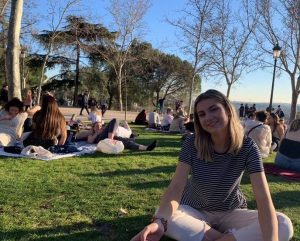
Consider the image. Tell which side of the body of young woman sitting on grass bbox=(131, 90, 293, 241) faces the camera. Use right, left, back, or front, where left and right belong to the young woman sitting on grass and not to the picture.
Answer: front

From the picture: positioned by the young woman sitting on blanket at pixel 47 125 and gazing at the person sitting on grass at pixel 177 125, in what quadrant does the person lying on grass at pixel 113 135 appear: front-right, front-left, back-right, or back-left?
front-right

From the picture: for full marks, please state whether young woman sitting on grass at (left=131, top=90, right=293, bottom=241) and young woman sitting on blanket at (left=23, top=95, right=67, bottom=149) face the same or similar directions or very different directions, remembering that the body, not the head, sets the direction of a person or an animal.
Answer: very different directions

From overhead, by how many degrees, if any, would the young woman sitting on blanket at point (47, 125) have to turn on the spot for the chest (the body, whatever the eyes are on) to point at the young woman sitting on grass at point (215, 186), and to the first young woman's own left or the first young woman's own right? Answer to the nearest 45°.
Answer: approximately 180°

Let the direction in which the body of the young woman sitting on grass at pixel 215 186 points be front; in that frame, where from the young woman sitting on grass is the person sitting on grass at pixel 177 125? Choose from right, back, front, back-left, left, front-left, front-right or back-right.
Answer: back

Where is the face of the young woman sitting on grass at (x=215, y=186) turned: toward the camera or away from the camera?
toward the camera

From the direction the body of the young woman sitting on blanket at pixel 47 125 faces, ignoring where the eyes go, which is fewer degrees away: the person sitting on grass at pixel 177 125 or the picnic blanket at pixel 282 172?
the person sitting on grass

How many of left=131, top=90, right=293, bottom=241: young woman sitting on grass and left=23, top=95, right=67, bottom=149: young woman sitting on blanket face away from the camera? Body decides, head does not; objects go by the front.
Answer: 1

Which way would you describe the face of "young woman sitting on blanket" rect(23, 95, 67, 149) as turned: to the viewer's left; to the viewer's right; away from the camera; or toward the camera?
away from the camera

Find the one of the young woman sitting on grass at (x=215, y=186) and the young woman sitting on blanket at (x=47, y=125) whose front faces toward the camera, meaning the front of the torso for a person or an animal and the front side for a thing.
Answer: the young woman sitting on grass at (x=215, y=186)

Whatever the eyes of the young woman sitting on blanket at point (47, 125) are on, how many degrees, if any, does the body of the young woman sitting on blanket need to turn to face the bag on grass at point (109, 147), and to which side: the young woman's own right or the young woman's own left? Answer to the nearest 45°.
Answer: approximately 90° to the young woman's own right

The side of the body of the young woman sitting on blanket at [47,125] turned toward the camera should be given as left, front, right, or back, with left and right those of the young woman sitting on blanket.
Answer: back

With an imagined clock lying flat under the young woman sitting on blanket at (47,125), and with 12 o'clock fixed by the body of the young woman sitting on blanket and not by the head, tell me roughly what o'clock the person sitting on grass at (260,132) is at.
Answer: The person sitting on grass is roughly at 3 o'clock from the young woman sitting on blanket.
